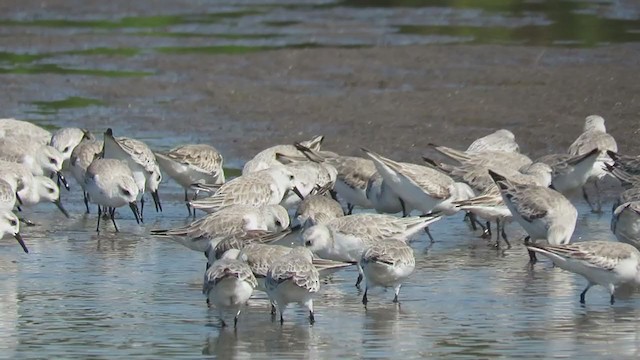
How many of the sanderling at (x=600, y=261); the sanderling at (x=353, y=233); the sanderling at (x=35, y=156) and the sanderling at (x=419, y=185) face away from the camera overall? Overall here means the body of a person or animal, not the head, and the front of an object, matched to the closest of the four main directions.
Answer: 0

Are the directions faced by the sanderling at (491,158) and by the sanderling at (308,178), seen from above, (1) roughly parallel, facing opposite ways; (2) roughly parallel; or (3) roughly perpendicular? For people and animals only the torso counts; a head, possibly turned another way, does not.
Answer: roughly parallel, facing opposite ways

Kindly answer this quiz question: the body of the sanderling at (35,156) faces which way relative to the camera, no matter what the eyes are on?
to the viewer's right

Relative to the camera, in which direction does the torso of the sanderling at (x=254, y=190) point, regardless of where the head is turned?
to the viewer's right

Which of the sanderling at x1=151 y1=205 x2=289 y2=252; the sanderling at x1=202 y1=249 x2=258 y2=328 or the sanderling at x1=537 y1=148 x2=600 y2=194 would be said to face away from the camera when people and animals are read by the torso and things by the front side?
the sanderling at x1=202 y1=249 x2=258 y2=328

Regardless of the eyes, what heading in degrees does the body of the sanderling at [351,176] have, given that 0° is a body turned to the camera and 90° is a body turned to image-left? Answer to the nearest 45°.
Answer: approximately 270°
